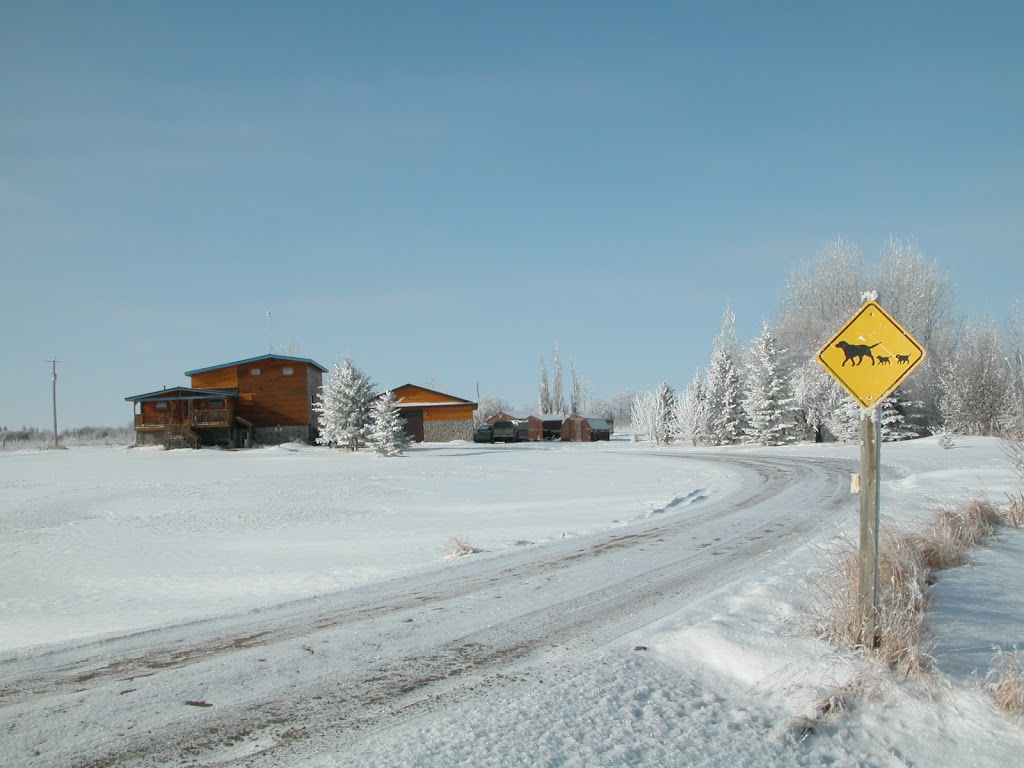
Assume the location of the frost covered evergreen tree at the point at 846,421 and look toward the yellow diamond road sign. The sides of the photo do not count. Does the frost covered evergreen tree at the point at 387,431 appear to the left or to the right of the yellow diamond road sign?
right

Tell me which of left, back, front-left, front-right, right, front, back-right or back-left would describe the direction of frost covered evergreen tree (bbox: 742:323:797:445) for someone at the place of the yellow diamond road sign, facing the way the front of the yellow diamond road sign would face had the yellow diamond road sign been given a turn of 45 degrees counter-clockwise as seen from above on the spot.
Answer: back-left

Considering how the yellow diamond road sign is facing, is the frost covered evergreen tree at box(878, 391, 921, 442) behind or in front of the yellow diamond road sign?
behind

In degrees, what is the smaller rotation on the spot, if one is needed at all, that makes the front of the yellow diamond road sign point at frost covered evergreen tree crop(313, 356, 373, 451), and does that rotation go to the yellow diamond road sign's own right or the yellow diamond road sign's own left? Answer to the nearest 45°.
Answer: approximately 135° to the yellow diamond road sign's own right

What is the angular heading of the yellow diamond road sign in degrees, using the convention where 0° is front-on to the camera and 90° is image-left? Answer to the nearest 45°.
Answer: approximately 0°

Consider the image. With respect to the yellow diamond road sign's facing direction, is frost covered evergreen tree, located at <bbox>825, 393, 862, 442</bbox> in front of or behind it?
behind

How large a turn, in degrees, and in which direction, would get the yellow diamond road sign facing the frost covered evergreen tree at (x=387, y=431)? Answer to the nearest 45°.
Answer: approximately 135° to its right
